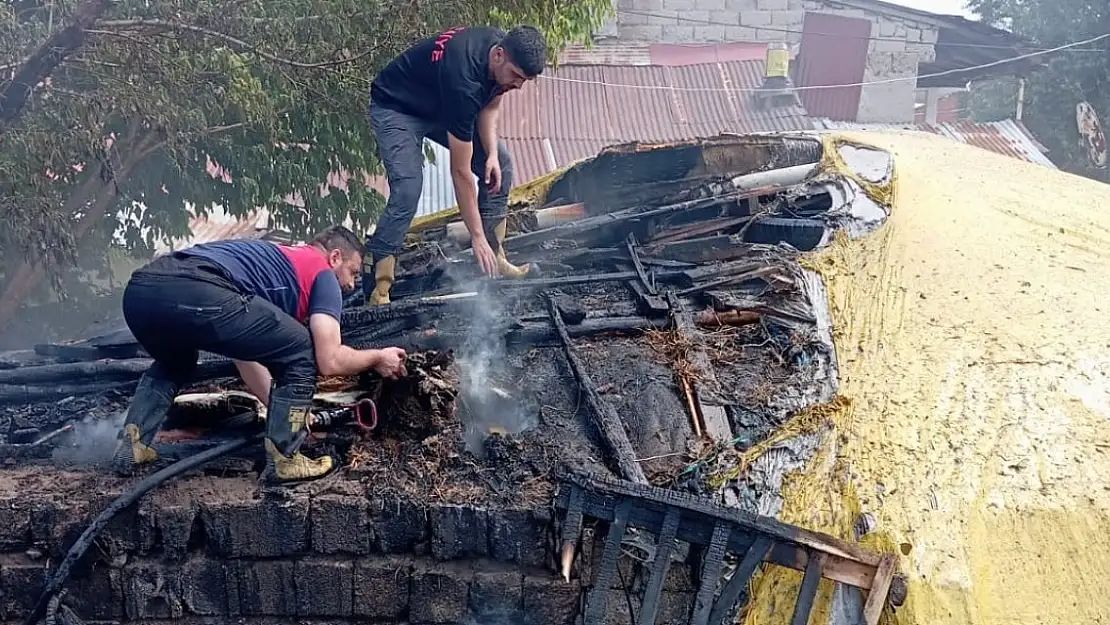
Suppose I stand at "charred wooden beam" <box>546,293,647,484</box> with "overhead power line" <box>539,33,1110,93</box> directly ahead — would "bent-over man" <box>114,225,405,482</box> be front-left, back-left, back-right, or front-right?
back-left

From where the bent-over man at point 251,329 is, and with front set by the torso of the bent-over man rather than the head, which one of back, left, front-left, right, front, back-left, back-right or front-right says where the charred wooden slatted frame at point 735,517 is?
front-right

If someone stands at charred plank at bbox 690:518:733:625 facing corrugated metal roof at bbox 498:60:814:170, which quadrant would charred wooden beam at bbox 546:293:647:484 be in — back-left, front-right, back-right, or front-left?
front-left

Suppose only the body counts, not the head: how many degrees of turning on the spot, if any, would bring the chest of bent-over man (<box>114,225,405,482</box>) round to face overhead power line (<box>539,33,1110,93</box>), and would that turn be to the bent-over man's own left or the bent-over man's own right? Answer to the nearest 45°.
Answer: approximately 45° to the bent-over man's own left

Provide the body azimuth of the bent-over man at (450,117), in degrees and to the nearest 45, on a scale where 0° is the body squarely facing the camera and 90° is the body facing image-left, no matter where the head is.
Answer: approximately 315°

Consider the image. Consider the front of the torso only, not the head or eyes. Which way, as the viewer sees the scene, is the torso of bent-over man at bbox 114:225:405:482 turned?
to the viewer's right

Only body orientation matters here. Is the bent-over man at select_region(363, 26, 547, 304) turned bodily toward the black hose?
no

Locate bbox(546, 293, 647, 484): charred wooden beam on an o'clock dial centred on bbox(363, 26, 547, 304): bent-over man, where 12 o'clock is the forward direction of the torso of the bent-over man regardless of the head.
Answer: The charred wooden beam is roughly at 1 o'clock from the bent-over man.

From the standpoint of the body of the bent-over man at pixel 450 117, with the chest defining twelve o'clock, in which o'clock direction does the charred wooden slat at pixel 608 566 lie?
The charred wooden slat is roughly at 1 o'clock from the bent-over man.

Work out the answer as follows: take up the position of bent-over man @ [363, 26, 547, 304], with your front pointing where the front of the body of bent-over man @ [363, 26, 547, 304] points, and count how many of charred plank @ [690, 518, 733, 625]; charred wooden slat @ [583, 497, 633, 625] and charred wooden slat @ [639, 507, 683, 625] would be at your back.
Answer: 0

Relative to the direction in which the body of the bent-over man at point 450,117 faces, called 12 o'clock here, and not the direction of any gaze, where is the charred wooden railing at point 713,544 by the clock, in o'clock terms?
The charred wooden railing is roughly at 1 o'clock from the bent-over man.

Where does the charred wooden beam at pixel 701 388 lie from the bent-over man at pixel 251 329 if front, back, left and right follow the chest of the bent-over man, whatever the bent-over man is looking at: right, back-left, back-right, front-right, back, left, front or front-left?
front

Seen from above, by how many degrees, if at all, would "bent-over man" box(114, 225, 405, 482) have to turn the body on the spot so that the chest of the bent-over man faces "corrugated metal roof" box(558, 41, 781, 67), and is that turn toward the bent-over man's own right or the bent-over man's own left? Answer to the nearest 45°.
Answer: approximately 45° to the bent-over man's own left

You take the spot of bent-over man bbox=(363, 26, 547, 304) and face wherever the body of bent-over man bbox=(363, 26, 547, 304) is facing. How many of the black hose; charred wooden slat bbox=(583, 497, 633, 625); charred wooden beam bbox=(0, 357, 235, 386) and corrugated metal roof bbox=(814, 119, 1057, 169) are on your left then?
1

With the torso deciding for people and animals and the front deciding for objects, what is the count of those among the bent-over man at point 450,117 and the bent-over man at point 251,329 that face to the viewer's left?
0

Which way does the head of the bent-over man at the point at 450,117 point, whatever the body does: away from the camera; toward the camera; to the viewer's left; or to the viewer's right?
to the viewer's right
